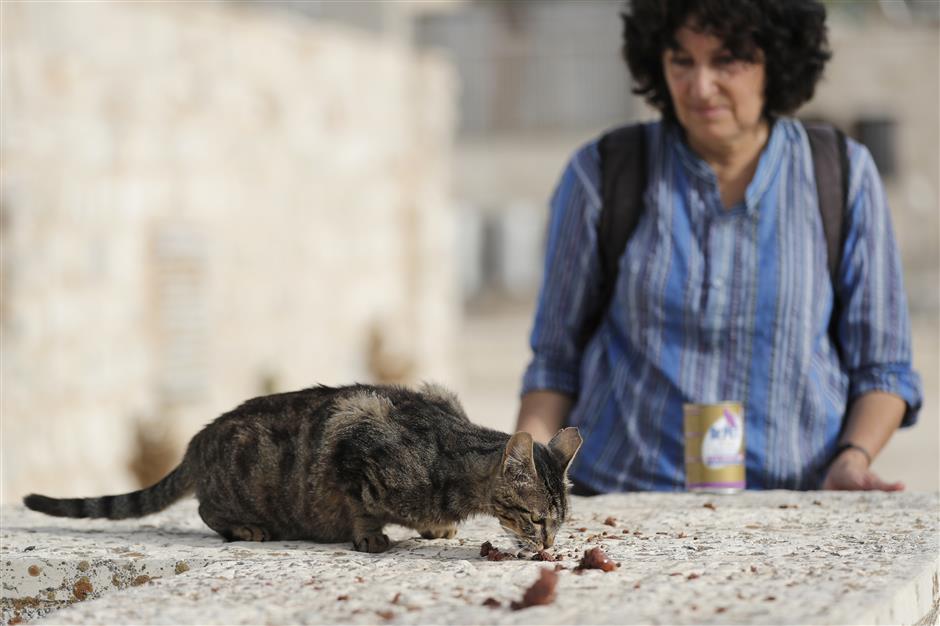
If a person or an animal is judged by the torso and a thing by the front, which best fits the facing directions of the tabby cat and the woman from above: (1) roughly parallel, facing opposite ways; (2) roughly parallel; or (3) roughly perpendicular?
roughly perpendicular

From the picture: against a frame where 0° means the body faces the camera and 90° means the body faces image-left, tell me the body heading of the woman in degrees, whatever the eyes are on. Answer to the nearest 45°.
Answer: approximately 0°

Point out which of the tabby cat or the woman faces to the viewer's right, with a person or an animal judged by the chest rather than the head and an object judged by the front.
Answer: the tabby cat

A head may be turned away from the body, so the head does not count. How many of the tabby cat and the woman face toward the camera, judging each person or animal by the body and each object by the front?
1

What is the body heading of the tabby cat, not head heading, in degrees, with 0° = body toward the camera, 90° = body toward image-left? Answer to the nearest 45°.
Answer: approximately 270°
